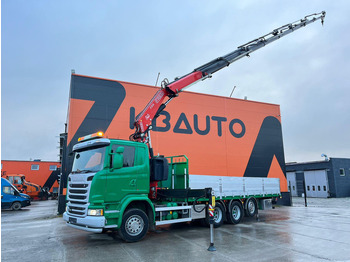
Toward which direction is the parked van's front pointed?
to the viewer's right

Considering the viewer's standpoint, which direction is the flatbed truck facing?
facing the viewer and to the left of the viewer

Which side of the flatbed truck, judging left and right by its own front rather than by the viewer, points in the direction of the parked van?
right

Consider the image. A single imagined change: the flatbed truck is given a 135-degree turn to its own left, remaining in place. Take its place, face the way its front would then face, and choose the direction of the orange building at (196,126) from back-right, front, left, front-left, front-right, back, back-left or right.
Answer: left

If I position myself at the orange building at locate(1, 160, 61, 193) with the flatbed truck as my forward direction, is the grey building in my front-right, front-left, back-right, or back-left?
front-left

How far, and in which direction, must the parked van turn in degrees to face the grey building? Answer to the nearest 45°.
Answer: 0° — it already faces it

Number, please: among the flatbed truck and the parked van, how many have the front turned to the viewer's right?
1

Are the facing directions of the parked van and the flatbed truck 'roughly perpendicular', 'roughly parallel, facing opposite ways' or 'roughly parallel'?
roughly parallel, facing opposite ways

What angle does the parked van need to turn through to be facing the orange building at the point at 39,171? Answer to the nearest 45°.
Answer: approximately 90° to its left

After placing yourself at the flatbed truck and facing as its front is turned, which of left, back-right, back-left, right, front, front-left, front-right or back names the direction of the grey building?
back

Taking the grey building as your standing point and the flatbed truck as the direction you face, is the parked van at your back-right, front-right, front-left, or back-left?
front-right

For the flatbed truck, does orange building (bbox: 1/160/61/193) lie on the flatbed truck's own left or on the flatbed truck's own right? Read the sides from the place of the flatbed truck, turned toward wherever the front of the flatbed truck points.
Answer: on the flatbed truck's own right
